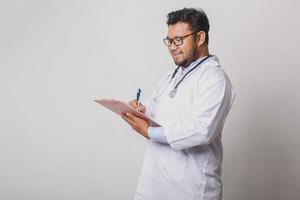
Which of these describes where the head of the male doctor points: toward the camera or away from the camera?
toward the camera

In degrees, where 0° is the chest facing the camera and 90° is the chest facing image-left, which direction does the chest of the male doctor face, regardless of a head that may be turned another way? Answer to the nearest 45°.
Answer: approximately 45°
